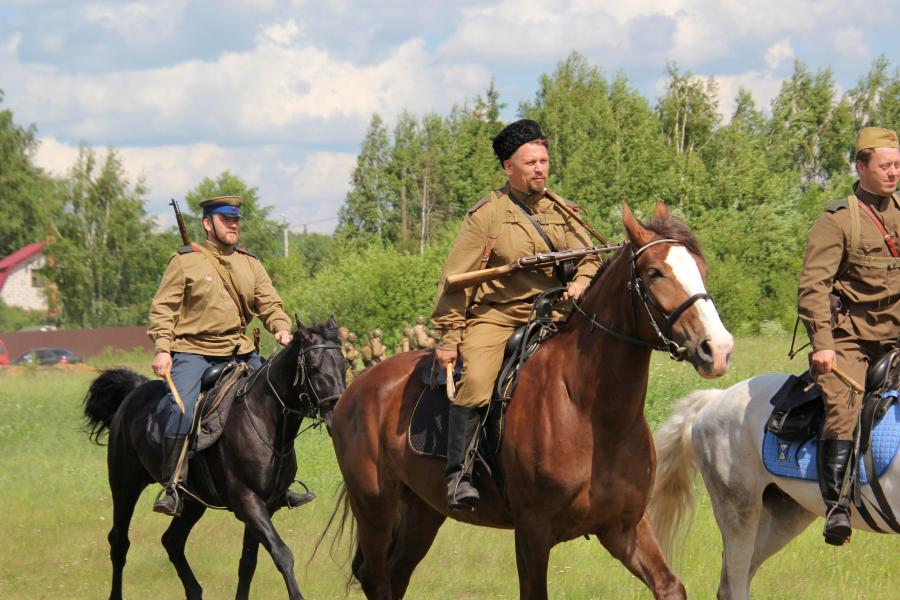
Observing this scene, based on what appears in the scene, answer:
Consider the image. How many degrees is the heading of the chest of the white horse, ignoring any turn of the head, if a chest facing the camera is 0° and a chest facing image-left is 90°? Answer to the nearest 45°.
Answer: approximately 270°

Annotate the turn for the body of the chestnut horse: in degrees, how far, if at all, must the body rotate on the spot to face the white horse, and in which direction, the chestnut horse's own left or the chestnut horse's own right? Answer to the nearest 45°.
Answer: approximately 90° to the chestnut horse's own left

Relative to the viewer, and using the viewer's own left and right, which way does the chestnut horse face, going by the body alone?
facing the viewer and to the right of the viewer

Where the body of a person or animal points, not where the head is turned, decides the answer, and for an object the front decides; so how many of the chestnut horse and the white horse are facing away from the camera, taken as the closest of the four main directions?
0
